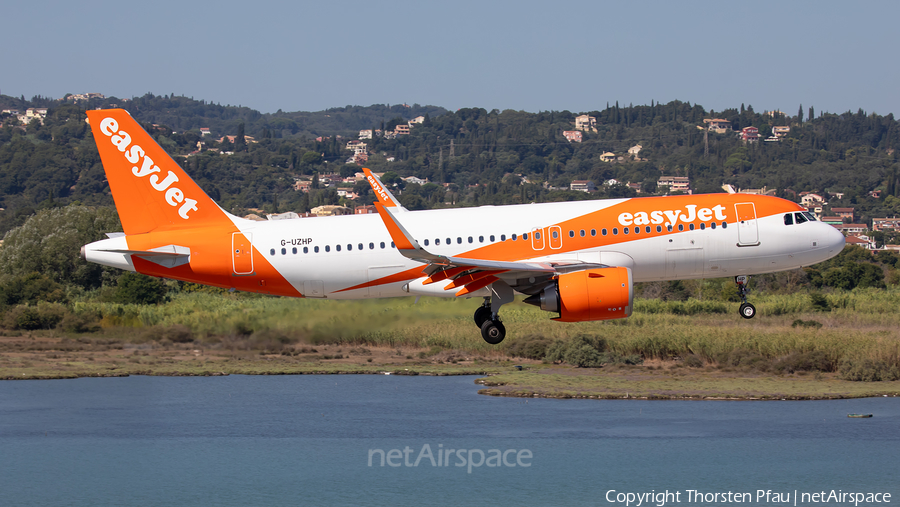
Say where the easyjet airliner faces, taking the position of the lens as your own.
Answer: facing to the right of the viewer
